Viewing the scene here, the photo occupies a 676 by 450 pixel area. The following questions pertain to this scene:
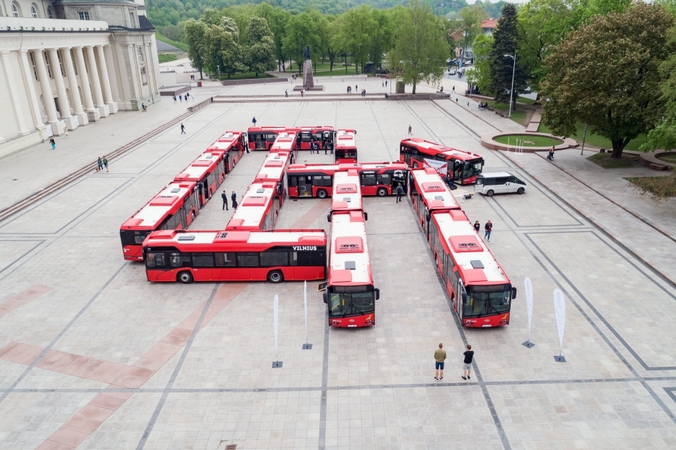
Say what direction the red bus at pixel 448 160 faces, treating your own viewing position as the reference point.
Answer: facing the viewer and to the right of the viewer

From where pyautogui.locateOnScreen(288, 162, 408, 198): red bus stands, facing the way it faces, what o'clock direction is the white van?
The white van is roughly at 12 o'clock from the red bus.

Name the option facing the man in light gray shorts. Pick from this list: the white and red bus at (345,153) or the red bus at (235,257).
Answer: the white and red bus

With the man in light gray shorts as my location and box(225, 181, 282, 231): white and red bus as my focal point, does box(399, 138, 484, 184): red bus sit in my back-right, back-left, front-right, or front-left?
front-right

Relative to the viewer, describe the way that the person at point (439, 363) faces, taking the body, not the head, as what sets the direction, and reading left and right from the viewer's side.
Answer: facing away from the viewer

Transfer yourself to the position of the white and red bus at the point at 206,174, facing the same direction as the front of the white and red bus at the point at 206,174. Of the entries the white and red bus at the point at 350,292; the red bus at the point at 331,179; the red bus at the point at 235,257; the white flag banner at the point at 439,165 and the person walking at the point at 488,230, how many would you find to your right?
0

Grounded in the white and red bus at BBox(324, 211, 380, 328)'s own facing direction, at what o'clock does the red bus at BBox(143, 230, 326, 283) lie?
The red bus is roughly at 4 o'clock from the white and red bus.

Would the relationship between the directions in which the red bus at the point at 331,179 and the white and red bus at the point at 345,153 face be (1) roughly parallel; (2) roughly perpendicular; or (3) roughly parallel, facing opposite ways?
roughly perpendicular

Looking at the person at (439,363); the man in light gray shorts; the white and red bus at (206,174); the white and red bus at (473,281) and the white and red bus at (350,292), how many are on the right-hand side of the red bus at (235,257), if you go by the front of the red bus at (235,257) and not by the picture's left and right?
1

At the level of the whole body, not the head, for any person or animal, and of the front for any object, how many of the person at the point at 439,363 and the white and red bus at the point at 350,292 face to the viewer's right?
0

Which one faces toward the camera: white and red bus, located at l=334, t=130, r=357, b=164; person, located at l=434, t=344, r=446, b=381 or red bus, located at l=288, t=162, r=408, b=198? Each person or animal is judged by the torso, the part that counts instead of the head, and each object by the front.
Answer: the white and red bus

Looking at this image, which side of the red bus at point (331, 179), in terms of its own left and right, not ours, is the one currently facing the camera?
right

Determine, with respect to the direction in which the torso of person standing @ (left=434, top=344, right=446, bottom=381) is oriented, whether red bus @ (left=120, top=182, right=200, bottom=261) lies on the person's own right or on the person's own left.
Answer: on the person's own left

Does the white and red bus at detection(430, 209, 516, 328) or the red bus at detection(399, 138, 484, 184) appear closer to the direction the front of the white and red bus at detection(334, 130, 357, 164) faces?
the white and red bus

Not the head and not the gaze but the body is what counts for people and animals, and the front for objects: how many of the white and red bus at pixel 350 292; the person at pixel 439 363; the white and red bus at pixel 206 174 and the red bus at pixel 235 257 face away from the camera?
1

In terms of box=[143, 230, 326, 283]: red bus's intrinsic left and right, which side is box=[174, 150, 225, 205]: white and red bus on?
on its right

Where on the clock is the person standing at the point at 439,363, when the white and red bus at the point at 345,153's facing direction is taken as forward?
The person standing is roughly at 12 o'clock from the white and red bus.

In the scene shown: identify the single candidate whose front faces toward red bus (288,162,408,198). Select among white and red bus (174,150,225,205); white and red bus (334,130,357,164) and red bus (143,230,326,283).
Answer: white and red bus (334,130,357,164)

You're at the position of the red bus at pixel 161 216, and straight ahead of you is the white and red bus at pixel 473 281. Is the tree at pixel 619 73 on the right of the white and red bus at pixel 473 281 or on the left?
left

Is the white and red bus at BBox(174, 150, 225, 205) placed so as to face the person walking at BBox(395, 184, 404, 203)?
no
